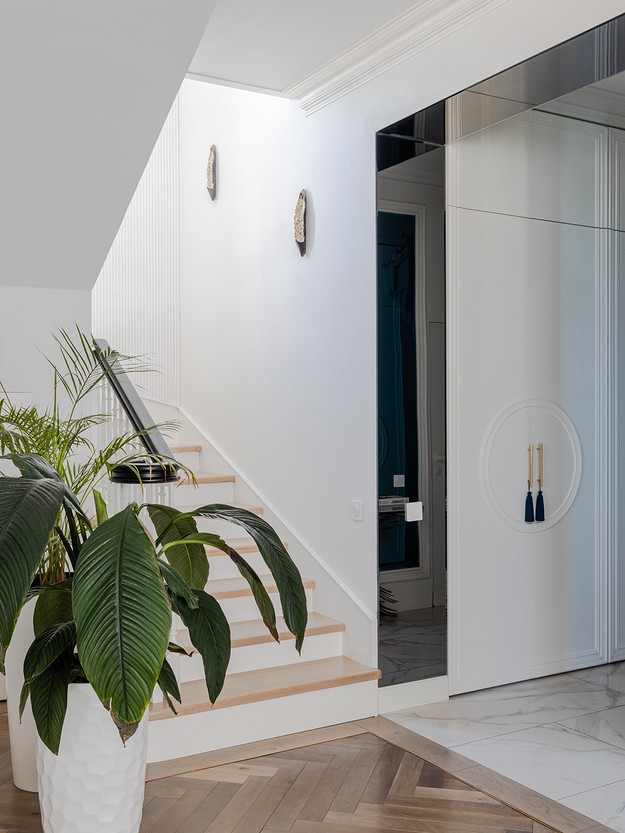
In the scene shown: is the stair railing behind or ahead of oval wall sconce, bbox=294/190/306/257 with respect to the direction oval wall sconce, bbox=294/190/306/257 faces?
ahead

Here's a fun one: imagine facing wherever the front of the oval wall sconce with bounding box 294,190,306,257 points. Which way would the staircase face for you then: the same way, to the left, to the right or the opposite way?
to the left

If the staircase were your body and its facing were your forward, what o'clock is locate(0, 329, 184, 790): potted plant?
The potted plant is roughly at 3 o'clock from the staircase.

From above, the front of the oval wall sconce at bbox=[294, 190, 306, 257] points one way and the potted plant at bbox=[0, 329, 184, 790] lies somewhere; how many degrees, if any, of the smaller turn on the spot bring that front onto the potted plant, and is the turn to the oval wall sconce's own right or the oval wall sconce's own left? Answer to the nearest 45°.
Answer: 0° — it already faces it

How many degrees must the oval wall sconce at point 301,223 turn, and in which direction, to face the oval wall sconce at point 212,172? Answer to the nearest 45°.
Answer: approximately 90° to its right

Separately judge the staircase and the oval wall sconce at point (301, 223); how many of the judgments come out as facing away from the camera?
0

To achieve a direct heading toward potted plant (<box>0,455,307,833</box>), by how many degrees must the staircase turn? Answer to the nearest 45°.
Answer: approximately 45° to its right

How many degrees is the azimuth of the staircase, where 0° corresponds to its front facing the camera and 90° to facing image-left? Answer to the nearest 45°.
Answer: approximately 315°

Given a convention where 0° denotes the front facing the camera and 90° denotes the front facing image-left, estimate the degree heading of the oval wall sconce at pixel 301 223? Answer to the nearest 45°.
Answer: approximately 45°
